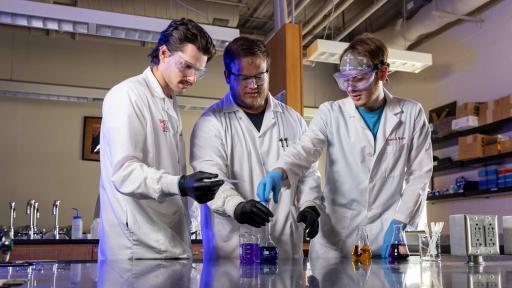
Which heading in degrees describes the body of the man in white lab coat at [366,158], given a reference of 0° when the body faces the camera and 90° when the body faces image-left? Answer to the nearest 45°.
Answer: approximately 45°

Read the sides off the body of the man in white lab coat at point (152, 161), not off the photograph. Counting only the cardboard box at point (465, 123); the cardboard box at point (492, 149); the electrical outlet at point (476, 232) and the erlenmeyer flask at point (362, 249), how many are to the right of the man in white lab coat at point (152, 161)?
0

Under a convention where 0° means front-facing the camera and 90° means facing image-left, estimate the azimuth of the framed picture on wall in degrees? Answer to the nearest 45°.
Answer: approximately 0°

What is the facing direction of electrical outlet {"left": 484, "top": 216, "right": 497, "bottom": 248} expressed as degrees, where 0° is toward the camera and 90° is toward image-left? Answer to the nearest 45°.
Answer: approximately 315°

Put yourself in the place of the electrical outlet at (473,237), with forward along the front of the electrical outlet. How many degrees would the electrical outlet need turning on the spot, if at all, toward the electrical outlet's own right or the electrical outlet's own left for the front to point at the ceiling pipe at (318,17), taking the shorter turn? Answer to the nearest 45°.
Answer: approximately 135° to the electrical outlet's own left

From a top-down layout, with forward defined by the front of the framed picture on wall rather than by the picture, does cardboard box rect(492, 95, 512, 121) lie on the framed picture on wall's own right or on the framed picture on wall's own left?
on the framed picture on wall's own left

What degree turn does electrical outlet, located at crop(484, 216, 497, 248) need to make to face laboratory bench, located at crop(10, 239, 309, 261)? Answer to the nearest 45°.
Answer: approximately 135° to its right

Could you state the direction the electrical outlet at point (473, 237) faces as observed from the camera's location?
facing the viewer and to the right of the viewer

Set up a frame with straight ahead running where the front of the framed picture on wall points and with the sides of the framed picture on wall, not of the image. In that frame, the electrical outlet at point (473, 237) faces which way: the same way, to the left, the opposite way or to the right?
the same way

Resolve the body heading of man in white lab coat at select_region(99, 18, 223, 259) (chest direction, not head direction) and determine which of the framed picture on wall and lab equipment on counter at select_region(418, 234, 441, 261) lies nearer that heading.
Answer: the lab equipment on counter

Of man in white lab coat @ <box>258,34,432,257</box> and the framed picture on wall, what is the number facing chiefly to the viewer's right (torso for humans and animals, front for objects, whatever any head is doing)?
0

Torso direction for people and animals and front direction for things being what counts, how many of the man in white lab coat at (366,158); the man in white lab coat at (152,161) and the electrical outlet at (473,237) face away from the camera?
0

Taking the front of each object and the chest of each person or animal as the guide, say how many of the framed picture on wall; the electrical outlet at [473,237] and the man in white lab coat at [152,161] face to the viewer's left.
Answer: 0

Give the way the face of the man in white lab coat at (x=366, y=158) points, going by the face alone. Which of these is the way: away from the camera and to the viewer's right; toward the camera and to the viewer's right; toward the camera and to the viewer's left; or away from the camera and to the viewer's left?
toward the camera and to the viewer's left

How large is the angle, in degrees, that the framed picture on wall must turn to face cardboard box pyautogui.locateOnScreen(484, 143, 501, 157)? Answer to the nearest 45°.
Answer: approximately 45° to its left
